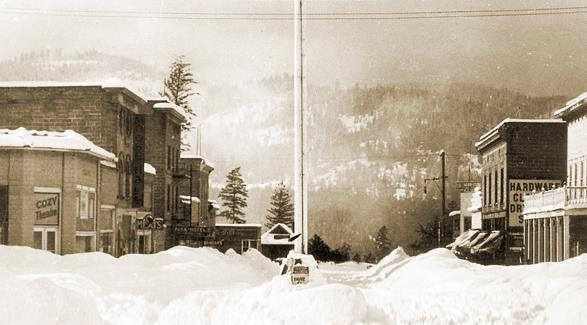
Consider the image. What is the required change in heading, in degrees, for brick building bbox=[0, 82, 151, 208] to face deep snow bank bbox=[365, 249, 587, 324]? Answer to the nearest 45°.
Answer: approximately 90° to its right

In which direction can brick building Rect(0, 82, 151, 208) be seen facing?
to the viewer's right

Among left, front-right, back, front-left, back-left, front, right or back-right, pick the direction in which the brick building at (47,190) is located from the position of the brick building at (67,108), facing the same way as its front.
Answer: right

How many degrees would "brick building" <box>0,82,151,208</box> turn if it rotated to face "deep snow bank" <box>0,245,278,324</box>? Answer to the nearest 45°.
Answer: approximately 90° to its right
